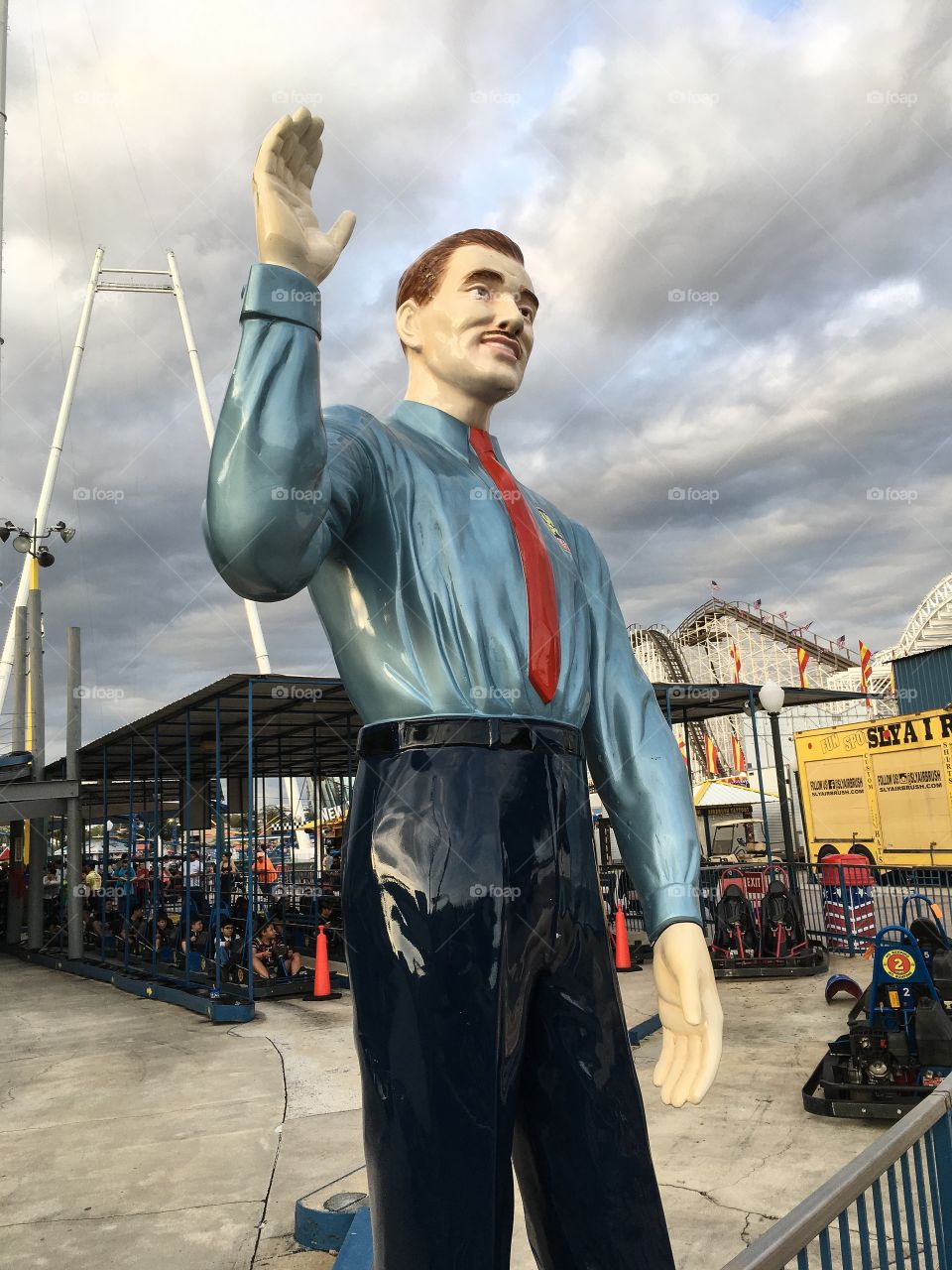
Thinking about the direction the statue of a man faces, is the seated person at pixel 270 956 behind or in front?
behind

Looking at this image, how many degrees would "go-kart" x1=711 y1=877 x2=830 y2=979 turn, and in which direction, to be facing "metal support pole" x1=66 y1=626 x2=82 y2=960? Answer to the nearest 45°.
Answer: approximately 90° to its right

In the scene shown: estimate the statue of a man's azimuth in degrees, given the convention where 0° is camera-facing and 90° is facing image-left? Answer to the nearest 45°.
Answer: approximately 315°

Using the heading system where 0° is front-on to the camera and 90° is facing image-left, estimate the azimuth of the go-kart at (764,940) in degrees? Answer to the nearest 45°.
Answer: approximately 0°

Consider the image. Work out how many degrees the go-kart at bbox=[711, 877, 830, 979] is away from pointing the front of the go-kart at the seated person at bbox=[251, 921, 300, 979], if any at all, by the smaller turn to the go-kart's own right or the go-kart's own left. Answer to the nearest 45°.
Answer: approximately 90° to the go-kart's own right

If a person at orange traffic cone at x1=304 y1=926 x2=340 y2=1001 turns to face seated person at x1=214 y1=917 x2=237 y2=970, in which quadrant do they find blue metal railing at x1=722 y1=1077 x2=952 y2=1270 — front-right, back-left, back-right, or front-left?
back-left

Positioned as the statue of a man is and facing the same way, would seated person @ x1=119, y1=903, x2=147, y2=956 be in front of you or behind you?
behind

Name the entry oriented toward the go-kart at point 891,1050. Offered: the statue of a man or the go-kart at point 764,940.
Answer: the go-kart at point 764,940
